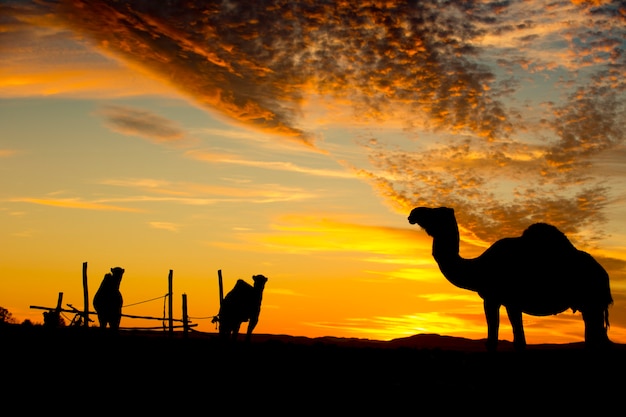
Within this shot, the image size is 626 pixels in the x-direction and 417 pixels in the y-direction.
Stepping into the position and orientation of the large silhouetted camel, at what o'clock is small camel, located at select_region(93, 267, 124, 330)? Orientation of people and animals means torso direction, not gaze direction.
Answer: The small camel is roughly at 1 o'clock from the large silhouetted camel.

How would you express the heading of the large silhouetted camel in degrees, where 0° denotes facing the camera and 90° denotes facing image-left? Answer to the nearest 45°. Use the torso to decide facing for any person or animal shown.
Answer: approximately 90°

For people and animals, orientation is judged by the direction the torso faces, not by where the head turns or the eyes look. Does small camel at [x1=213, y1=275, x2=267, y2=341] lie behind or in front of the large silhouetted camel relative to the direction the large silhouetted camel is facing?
in front
